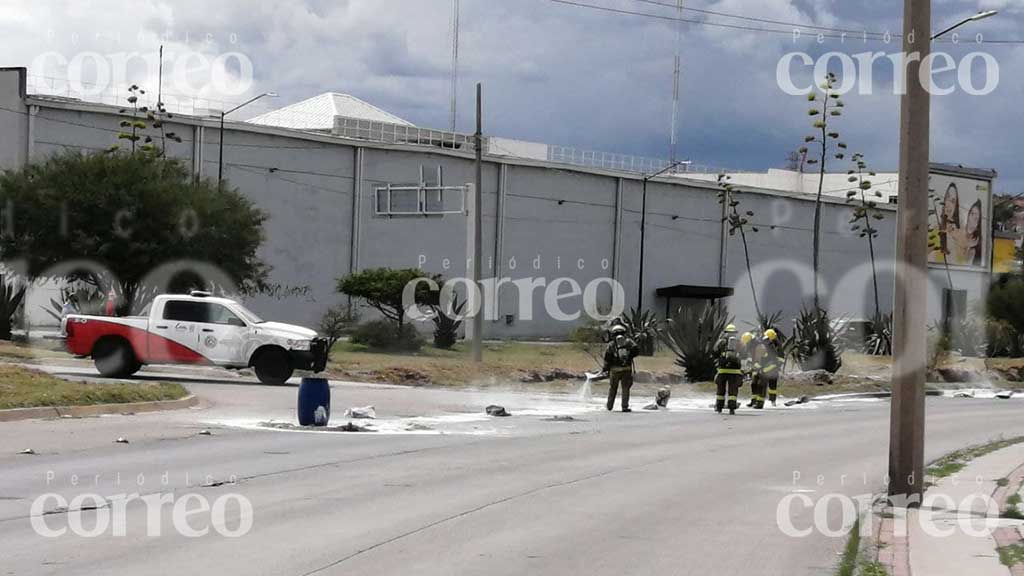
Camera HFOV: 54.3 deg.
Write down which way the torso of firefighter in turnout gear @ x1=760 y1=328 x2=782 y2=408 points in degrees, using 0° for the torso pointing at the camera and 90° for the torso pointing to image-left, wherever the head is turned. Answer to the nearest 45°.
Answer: approximately 90°

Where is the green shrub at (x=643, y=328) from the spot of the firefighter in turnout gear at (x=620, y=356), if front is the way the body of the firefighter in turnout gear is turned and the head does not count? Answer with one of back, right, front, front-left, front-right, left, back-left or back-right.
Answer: front

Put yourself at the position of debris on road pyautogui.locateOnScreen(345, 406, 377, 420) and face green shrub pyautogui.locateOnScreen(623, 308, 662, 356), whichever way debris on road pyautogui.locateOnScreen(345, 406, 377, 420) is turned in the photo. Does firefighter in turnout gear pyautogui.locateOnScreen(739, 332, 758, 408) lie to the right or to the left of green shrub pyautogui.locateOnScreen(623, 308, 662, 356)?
right

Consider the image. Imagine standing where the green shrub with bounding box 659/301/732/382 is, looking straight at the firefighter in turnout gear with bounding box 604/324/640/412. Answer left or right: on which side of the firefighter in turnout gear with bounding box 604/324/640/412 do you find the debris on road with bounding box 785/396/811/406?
left

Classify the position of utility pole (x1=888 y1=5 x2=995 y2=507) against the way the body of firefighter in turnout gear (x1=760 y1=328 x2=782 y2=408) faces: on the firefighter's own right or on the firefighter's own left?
on the firefighter's own left

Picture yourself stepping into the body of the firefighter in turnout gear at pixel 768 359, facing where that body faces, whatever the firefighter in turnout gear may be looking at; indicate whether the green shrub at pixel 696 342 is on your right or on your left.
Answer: on your right
